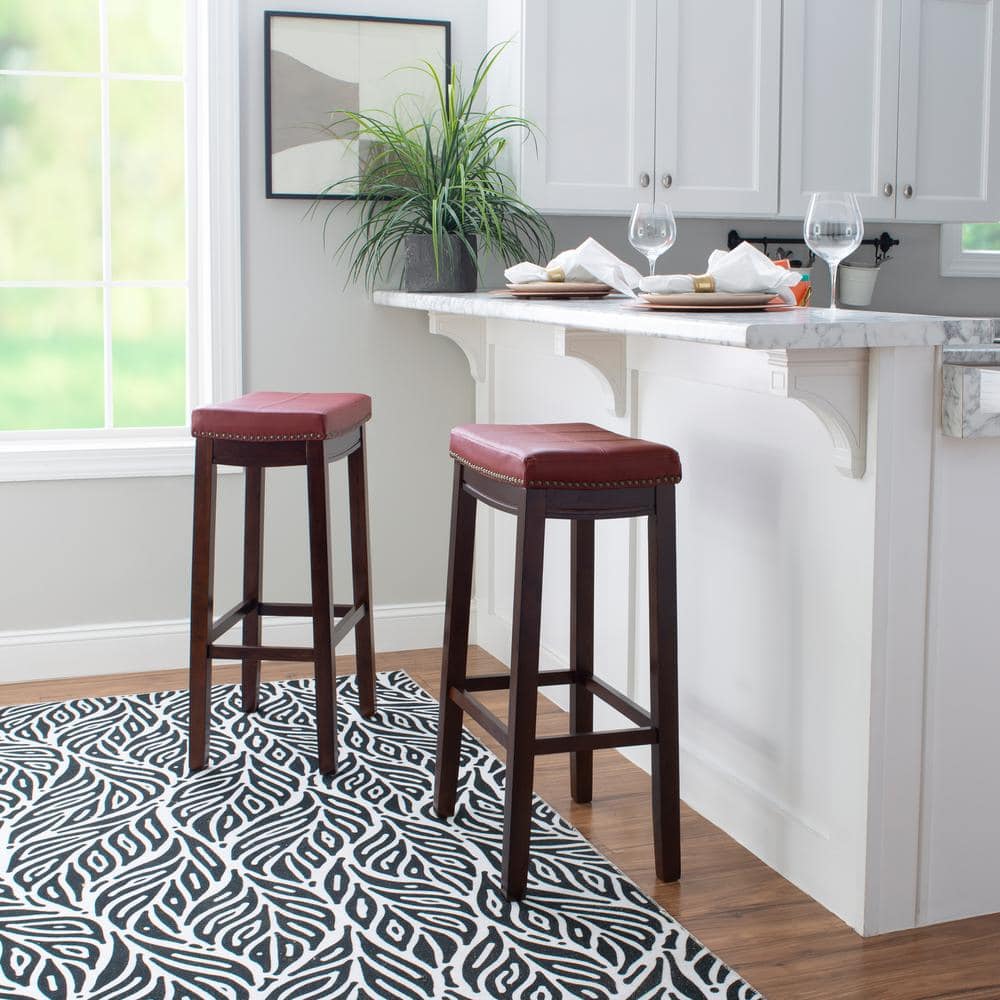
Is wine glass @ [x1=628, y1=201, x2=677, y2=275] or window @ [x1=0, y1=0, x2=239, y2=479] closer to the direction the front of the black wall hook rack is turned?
the wine glass

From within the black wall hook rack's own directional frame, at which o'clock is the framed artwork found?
The framed artwork is roughly at 2 o'clock from the black wall hook rack.

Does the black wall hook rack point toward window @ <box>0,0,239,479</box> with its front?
no

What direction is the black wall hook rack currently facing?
toward the camera

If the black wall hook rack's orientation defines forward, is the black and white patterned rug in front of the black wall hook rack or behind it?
in front

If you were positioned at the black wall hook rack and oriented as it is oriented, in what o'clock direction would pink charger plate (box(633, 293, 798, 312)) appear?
The pink charger plate is roughly at 12 o'clock from the black wall hook rack.

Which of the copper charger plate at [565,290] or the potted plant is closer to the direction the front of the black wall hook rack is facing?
the copper charger plate

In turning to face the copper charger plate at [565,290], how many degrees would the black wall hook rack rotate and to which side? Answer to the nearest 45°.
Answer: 0° — it already faces it

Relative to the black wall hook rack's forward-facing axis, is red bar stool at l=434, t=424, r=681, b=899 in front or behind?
in front

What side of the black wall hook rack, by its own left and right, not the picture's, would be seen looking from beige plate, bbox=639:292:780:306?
front

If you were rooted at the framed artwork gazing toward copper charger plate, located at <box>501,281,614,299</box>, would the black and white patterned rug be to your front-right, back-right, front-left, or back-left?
front-right

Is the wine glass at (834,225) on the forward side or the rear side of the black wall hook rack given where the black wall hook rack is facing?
on the forward side
